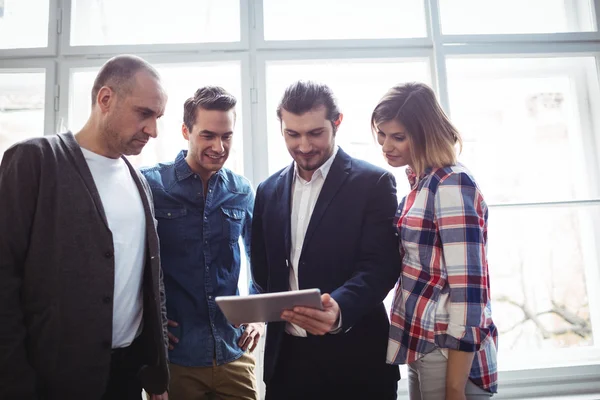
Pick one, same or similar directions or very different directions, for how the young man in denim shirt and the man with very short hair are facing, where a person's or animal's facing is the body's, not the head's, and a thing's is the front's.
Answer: same or similar directions

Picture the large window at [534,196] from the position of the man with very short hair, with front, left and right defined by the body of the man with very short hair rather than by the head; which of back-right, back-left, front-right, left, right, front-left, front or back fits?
front-left

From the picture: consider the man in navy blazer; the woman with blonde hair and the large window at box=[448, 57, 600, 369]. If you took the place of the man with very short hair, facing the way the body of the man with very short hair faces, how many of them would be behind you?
0

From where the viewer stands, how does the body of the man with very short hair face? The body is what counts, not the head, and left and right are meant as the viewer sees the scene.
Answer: facing the viewer and to the right of the viewer

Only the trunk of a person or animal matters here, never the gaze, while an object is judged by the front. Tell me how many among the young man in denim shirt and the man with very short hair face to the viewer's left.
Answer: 0

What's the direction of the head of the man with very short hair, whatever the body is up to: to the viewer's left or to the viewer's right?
to the viewer's right

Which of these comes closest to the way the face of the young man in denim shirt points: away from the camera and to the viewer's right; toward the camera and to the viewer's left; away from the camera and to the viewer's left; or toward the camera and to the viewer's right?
toward the camera and to the viewer's right

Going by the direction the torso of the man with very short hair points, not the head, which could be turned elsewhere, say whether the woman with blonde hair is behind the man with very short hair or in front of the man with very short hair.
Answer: in front
